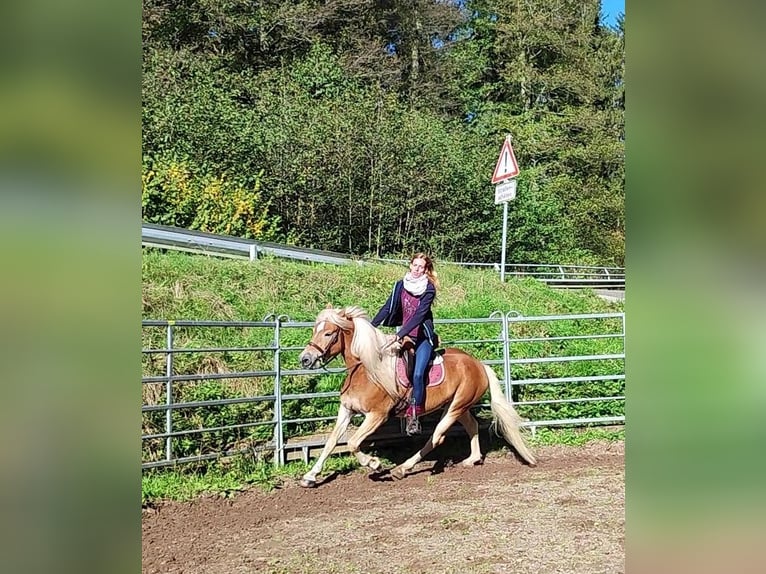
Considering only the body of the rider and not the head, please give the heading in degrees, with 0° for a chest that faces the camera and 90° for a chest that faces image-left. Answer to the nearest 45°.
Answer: approximately 45°

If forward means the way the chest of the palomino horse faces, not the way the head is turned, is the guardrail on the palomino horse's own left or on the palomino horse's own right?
on the palomino horse's own right

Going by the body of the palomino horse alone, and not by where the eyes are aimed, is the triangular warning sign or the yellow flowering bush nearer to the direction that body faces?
the yellow flowering bush

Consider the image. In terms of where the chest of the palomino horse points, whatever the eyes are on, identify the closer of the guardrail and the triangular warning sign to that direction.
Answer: the guardrail

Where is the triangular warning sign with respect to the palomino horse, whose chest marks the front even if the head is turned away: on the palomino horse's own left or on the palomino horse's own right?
on the palomino horse's own right

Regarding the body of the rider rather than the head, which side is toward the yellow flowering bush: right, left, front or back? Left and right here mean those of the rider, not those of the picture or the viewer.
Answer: right

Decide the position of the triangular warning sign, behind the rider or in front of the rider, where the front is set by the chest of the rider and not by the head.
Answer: behind

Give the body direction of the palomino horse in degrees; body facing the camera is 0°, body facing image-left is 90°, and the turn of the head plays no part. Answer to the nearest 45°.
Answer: approximately 90°

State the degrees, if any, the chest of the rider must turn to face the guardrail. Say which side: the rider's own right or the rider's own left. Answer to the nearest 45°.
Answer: approximately 90° to the rider's own right
